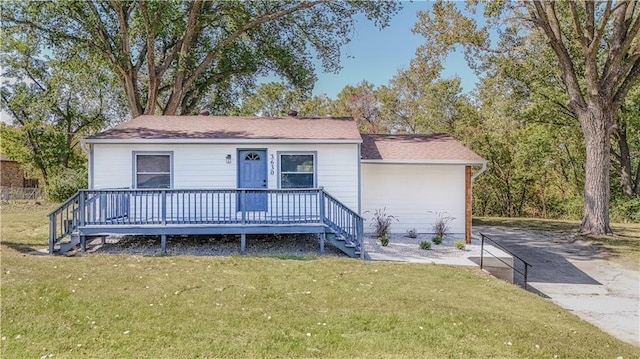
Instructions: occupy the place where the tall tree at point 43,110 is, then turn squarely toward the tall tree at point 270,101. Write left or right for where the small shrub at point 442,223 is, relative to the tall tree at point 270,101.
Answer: right

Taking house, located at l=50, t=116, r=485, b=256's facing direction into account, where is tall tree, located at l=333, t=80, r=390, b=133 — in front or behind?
behind

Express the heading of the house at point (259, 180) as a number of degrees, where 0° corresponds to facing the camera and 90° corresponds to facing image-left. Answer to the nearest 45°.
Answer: approximately 0°

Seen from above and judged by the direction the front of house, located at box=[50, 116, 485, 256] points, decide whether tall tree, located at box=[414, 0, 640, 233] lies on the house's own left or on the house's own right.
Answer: on the house's own left

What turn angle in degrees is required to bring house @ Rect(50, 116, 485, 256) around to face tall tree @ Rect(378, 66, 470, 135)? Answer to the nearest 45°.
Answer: approximately 135° to its left

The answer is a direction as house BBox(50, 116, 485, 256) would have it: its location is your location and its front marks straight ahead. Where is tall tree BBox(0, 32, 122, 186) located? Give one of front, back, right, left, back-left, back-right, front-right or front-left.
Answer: back-right

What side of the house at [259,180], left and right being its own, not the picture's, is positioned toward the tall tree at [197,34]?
back

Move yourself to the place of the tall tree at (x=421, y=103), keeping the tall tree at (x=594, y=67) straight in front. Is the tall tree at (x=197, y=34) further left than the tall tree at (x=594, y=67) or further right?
right

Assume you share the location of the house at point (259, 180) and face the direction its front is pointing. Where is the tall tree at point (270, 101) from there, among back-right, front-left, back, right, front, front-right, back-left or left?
back
